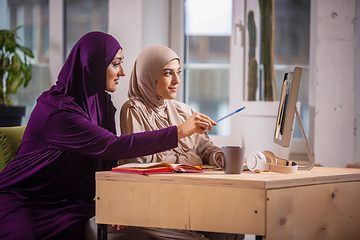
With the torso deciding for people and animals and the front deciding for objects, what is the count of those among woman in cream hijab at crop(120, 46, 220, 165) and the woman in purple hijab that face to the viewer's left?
0

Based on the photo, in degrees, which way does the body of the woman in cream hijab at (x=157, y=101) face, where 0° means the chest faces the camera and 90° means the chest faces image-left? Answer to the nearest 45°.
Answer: approximately 315°

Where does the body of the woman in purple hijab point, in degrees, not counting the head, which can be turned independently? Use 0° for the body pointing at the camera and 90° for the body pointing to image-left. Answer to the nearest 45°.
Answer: approximately 270°

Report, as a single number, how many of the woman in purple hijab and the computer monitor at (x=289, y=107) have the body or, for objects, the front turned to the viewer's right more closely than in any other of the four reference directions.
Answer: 1

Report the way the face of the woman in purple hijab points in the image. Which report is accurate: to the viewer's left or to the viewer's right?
to the viewer's right

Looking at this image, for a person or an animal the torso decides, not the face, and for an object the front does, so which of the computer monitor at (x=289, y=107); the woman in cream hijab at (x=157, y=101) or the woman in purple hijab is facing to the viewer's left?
the computer monitor

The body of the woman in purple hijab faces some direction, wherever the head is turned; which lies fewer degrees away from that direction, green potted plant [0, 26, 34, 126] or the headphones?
the headphones

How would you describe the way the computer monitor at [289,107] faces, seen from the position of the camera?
facing to the left of the viewer

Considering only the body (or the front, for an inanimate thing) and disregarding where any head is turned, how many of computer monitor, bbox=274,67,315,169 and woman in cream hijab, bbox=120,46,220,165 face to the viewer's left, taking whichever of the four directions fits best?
1

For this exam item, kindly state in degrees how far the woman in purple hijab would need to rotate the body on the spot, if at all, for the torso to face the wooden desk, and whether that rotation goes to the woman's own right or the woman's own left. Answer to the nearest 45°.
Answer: approximately 45° to the woman's own right
